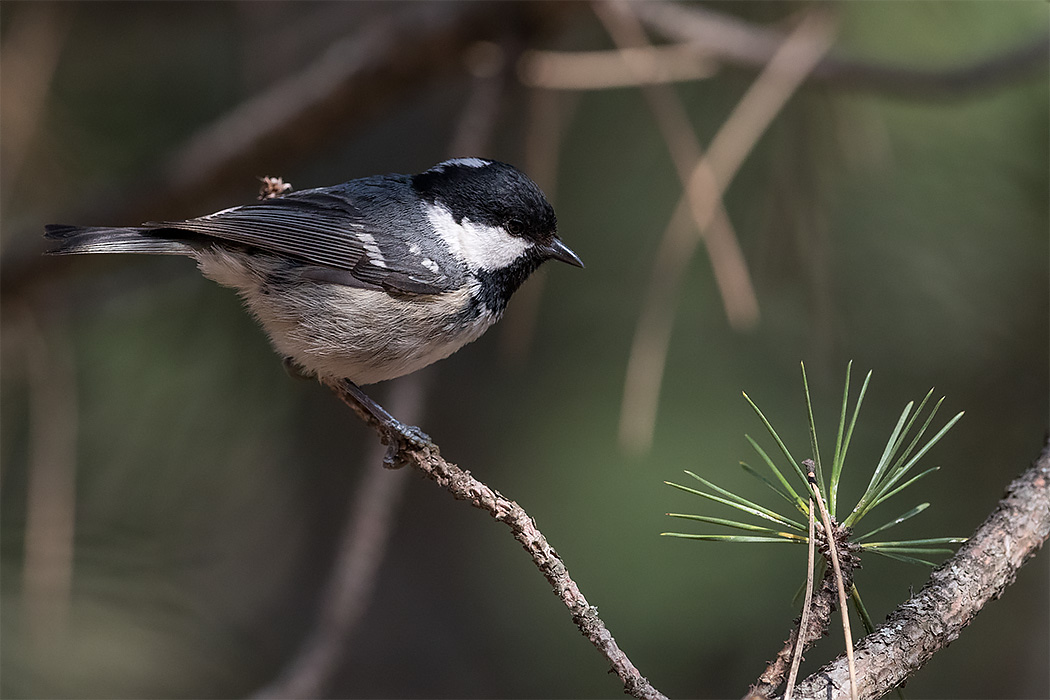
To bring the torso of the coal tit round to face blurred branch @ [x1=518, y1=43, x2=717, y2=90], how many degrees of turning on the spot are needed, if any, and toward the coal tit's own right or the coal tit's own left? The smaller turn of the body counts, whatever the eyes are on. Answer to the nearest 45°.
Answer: approximately 45° to the coal tit's own left

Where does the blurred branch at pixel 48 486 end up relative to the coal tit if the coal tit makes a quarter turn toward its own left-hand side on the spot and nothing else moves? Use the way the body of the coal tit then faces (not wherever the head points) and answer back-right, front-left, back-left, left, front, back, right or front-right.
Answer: front-left

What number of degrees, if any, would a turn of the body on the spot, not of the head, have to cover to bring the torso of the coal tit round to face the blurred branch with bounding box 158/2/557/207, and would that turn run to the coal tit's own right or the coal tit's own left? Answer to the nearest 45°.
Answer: approximately 90° to the coal tit's own left

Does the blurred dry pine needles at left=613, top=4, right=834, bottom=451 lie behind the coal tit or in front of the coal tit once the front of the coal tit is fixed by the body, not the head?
in front

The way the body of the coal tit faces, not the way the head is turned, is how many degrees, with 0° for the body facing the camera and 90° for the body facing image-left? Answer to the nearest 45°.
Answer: approximately 270°

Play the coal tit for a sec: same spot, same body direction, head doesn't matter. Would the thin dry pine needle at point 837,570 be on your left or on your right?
on your right

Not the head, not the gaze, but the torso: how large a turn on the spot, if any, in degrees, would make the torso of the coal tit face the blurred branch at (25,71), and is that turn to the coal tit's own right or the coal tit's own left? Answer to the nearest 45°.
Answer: approximately 135° to the coal tit's own left
